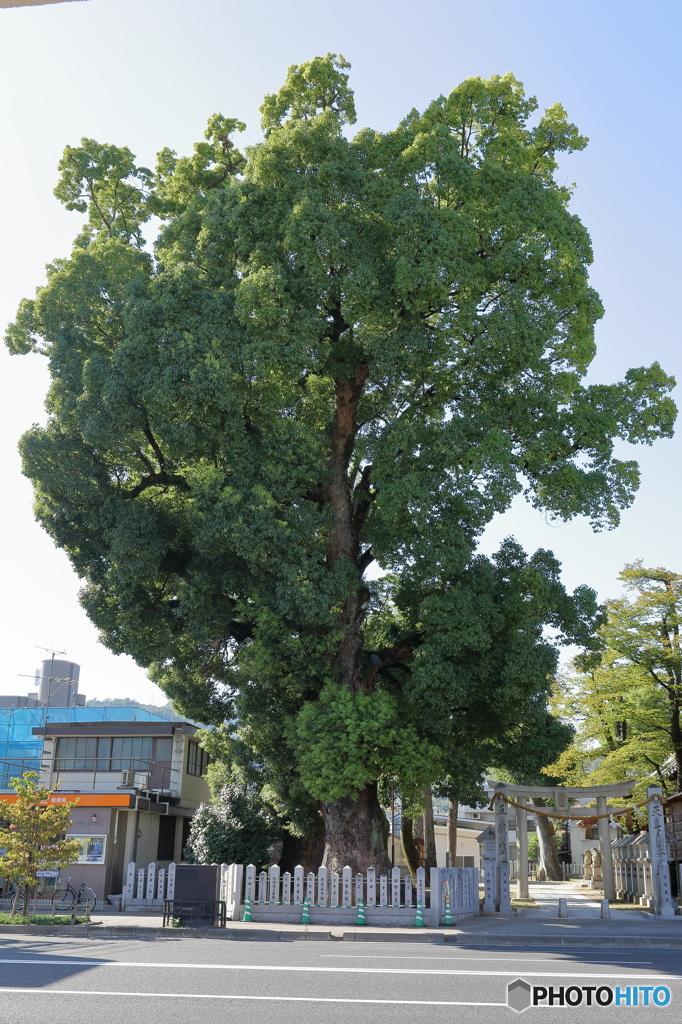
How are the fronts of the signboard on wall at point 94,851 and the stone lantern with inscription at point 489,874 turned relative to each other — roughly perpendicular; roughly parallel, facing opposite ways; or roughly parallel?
roughly parallel

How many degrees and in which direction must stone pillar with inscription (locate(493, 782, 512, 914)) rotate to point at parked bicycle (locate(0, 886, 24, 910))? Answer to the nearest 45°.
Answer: approximately 90° to its right

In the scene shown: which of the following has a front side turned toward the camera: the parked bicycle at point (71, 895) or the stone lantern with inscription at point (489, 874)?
the stone lantern with inscription

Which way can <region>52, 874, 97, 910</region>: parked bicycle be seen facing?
to the viewer's left

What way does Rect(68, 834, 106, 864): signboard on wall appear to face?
toward the camera

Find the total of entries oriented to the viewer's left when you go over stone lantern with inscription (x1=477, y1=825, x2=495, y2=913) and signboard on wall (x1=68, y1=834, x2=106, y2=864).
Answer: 0

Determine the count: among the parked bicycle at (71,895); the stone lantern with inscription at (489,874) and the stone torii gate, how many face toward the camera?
2

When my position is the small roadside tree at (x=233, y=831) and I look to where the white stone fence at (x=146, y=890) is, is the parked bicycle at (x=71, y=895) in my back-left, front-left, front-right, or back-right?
front-right

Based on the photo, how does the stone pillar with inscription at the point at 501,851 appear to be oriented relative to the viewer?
toward the camera
